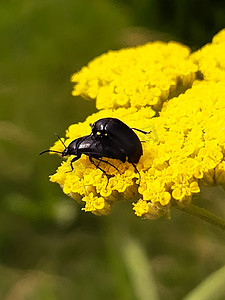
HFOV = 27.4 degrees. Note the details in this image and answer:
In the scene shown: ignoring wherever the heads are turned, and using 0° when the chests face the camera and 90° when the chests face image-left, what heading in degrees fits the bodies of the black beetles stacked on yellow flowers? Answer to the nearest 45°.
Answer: approximately 90°

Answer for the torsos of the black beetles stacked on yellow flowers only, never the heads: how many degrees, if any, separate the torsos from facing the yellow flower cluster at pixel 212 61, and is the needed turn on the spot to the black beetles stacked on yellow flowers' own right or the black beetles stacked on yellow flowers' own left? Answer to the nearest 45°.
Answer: approximately 135° to the black beetles stacked on yellow flowers' own right
